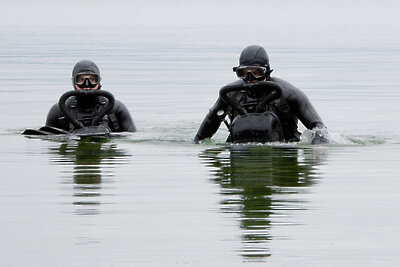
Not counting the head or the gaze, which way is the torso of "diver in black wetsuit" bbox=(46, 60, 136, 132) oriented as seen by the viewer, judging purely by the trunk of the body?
toward the camera

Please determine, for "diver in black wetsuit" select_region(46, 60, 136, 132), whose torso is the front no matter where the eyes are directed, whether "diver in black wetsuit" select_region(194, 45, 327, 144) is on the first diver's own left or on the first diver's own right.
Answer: on the first diver's own left
